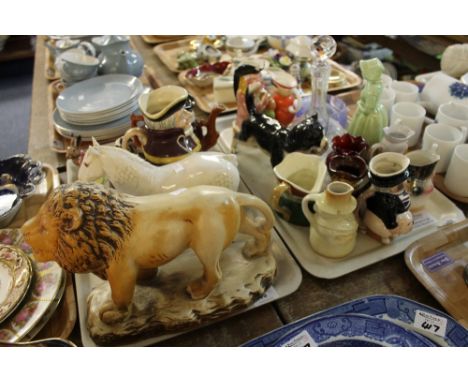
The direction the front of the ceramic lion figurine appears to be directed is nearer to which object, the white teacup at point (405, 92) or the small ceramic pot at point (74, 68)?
the small ceramic pot

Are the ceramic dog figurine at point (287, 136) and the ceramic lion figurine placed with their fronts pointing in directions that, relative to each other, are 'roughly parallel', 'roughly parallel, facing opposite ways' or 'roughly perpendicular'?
roughly parallel, facing opposite ways

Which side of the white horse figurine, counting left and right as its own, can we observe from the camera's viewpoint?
left

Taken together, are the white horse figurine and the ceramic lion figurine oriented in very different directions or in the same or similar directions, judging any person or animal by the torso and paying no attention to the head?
same or similar directions

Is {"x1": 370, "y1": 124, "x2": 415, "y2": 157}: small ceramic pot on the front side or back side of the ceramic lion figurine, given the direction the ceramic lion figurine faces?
on the back side

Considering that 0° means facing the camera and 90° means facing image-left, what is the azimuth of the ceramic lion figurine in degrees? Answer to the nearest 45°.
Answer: approximately 90°

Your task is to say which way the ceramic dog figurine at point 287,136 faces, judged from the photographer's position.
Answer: facing to the right of the viewer
